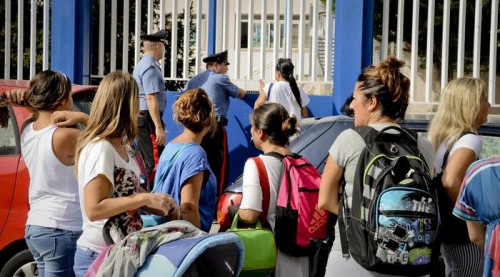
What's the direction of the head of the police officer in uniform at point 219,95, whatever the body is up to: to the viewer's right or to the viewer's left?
to the viewer's right

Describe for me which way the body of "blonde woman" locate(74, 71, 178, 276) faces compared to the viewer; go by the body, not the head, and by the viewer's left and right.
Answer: facing to the right of the viewer

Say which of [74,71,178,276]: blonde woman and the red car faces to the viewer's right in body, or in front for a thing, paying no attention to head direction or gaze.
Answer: the blonde woman

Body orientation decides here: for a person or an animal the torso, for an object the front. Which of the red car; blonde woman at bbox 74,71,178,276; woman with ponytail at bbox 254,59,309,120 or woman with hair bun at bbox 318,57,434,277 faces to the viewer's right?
the blonde woman

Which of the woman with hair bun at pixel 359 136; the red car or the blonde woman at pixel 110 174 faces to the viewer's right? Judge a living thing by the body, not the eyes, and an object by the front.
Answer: the blonde woman

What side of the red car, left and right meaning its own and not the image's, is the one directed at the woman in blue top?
back

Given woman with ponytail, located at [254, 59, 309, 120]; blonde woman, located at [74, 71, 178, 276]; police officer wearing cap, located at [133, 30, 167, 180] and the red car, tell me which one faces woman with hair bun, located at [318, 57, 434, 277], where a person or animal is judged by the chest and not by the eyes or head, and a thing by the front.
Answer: the blonde woman

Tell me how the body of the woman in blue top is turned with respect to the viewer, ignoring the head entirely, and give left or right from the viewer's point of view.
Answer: facing away from the viewer and to the right of the viewer

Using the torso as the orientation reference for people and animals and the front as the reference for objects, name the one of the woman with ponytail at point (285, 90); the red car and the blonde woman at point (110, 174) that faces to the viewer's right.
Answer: the blonde woman

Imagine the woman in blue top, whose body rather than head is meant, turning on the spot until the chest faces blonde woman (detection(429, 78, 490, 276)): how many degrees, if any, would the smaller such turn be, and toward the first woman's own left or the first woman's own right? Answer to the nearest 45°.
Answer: approximately 45° to the first woman's own right
